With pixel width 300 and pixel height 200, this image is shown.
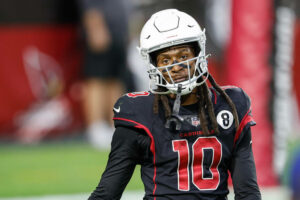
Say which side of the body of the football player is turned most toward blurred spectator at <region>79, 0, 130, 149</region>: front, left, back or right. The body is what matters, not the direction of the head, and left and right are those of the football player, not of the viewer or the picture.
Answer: back

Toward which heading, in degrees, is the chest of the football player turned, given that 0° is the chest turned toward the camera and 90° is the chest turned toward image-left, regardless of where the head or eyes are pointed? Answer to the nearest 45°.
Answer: approximately 0°
